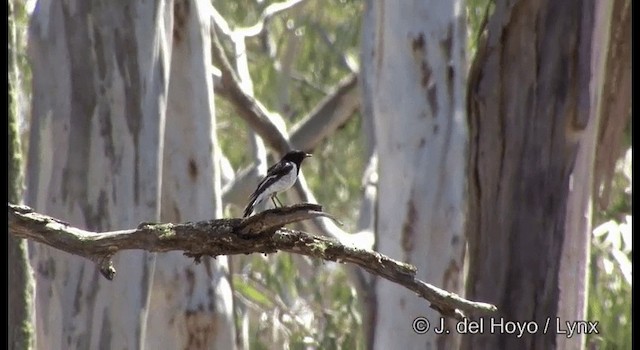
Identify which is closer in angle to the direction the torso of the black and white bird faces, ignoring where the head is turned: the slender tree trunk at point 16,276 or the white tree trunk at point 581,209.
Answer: the white tree trunk

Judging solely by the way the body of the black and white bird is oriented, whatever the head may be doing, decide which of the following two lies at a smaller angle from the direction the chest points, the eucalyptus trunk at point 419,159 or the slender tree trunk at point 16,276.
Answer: the eucalyptus trunk

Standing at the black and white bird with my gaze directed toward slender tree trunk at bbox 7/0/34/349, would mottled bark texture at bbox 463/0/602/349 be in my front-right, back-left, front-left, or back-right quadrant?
back-right

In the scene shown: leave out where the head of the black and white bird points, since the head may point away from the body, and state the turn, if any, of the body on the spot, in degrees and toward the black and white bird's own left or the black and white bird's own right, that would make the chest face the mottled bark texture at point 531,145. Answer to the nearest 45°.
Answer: approximately 45° to the black and white bird's own left

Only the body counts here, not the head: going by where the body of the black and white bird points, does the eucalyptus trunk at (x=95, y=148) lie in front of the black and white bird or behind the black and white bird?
behind

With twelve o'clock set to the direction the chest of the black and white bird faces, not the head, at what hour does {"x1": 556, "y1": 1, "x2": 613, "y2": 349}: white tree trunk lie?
The white tree trunk is roughly at 11 o'clock from the black and white bird.

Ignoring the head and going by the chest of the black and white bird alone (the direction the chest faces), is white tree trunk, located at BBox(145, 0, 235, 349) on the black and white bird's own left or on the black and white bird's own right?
on the black and white bird's own left

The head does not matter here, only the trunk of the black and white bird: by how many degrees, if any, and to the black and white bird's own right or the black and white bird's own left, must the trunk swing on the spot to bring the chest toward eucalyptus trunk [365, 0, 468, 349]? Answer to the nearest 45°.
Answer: approximately 45° to the black and white bird's own left

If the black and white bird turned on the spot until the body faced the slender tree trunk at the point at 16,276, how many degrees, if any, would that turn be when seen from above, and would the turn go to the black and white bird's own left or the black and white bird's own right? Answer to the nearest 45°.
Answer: approximately 180°

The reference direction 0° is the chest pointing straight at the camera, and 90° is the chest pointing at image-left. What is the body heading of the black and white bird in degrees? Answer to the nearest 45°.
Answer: approximately 270°
